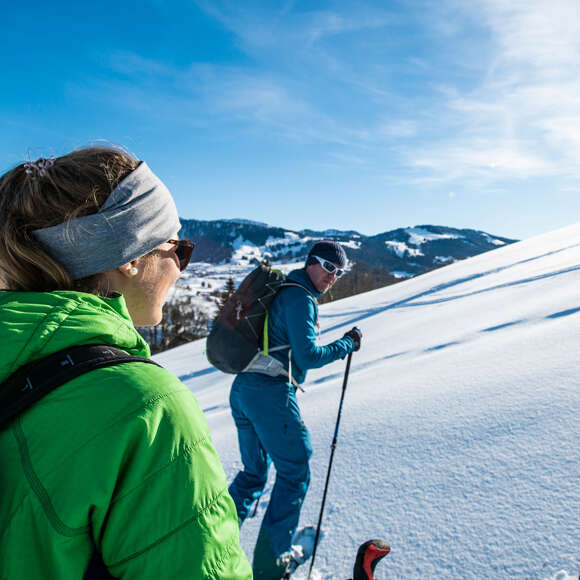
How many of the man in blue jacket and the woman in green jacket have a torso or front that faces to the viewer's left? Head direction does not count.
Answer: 0

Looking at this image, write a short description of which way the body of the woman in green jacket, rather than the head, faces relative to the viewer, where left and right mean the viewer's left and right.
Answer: facing away from the viewer and to the right of the viewer

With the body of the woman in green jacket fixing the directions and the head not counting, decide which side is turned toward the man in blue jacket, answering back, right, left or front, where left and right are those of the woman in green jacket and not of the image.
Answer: front

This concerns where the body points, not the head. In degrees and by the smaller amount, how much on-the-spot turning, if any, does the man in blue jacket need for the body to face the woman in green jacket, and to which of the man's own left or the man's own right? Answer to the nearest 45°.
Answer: approximately 90° to the man's own right

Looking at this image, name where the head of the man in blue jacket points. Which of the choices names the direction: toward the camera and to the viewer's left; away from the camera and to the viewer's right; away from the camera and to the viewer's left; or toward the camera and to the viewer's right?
toward the camera and to the viewer's right

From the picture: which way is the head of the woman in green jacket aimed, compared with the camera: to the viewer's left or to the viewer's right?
to the viewer's right

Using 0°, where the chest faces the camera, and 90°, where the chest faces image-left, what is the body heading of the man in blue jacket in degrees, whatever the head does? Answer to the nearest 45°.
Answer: approximately 270°
